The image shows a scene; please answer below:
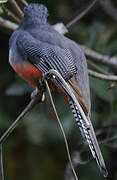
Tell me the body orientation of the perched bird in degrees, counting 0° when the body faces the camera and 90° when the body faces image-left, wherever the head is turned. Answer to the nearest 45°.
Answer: approximately 135°

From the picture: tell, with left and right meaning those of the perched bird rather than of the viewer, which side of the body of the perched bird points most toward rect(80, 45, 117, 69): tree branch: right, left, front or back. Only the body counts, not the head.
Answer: right
